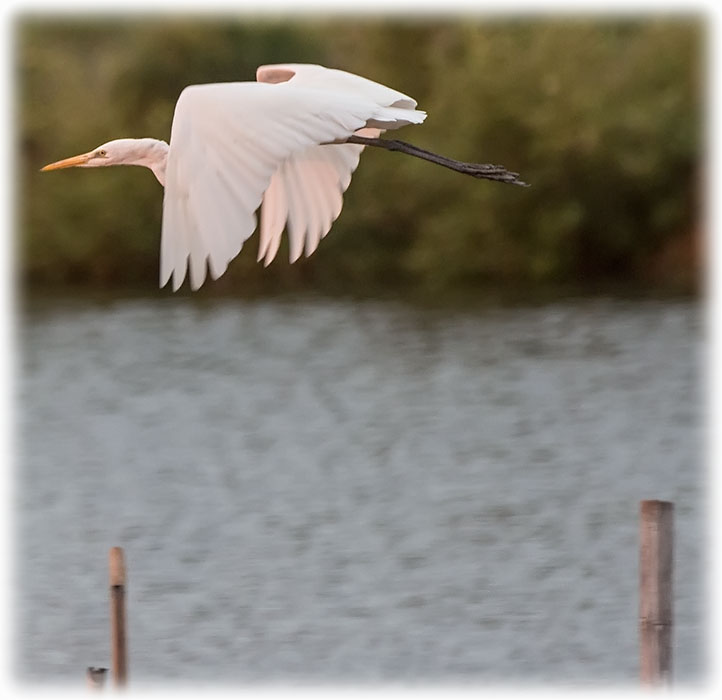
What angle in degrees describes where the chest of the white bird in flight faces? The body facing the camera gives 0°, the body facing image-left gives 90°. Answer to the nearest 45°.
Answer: approximately 90°
